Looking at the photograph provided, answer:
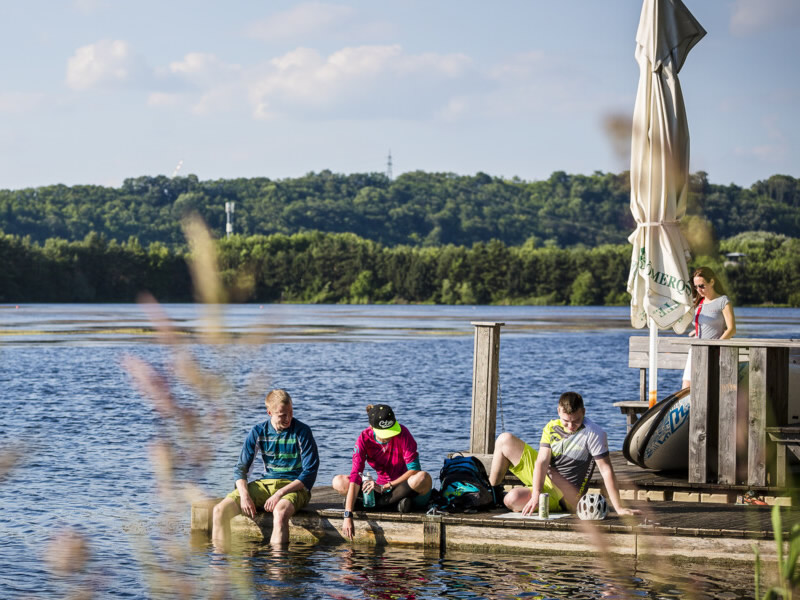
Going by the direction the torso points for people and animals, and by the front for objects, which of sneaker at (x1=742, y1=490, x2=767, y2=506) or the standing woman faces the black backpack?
the standing woman

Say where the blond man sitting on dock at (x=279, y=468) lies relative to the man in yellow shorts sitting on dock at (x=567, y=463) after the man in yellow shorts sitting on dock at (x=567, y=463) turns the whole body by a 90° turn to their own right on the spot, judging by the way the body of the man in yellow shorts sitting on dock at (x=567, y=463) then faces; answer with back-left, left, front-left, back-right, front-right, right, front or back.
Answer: front-left

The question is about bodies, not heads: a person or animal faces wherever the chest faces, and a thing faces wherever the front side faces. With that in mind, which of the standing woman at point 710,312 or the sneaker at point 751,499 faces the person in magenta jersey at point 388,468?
the standing woman

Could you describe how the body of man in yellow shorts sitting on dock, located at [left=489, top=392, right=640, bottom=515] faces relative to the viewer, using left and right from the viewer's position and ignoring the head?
facing the viewer and to the left of the viewer

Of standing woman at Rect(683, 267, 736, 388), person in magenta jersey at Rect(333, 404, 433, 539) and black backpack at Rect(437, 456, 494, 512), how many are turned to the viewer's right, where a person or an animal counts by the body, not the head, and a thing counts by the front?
0

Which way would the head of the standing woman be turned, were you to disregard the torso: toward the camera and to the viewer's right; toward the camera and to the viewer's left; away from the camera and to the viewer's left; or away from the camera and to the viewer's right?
toward the camera and to the viewer's left

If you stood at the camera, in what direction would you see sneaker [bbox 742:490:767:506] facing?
facing to the right of the viewer

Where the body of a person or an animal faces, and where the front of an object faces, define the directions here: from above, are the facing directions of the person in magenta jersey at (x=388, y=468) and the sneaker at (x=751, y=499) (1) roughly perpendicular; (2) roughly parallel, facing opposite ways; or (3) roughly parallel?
roughly perpendicular

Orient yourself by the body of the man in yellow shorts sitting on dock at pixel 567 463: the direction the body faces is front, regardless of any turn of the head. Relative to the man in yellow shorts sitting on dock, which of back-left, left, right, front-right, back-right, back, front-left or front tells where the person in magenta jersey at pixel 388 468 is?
front-right

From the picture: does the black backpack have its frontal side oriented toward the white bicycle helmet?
no

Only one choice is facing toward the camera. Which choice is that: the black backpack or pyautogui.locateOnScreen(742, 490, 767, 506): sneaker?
the black backpack

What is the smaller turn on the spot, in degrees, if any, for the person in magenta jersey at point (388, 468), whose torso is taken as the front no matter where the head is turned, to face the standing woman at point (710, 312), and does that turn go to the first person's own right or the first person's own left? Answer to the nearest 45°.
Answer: approximately 135° to the first person's own left

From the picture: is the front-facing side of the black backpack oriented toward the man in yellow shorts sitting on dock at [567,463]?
no

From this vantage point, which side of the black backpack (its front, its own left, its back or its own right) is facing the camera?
front

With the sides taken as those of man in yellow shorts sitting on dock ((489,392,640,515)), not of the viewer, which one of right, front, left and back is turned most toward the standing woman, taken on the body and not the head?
back

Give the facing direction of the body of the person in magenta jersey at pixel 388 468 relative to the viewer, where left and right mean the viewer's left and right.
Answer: facing the viewer

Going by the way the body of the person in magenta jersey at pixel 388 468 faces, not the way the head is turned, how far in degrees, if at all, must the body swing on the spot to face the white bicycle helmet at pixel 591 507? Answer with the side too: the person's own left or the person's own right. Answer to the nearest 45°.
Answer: approximately 90° to the person's own left
